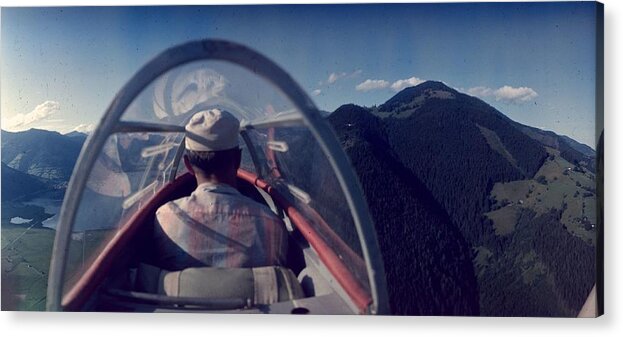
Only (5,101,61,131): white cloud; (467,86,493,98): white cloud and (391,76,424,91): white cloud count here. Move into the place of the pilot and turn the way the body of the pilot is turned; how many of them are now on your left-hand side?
1

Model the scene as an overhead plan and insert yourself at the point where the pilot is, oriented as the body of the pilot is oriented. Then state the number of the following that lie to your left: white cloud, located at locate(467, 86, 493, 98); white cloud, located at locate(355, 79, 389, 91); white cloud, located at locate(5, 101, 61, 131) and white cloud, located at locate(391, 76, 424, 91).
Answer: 1

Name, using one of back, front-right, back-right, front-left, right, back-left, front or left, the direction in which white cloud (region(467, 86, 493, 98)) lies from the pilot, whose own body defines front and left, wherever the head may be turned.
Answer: right

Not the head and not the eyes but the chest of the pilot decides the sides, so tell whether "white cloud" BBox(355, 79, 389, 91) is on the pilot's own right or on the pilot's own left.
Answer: on the pilot's own right

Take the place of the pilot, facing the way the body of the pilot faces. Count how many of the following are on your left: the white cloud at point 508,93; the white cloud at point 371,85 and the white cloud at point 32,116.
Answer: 1

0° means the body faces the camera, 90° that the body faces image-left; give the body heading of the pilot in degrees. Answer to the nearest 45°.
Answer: approximately 180°

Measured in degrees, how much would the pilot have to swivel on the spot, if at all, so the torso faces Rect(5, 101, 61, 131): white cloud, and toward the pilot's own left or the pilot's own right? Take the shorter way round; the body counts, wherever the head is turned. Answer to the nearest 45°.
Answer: approximately 90° to the pilot's own left

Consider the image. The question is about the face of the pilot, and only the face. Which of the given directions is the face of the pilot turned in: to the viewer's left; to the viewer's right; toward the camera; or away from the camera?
away from the camera
